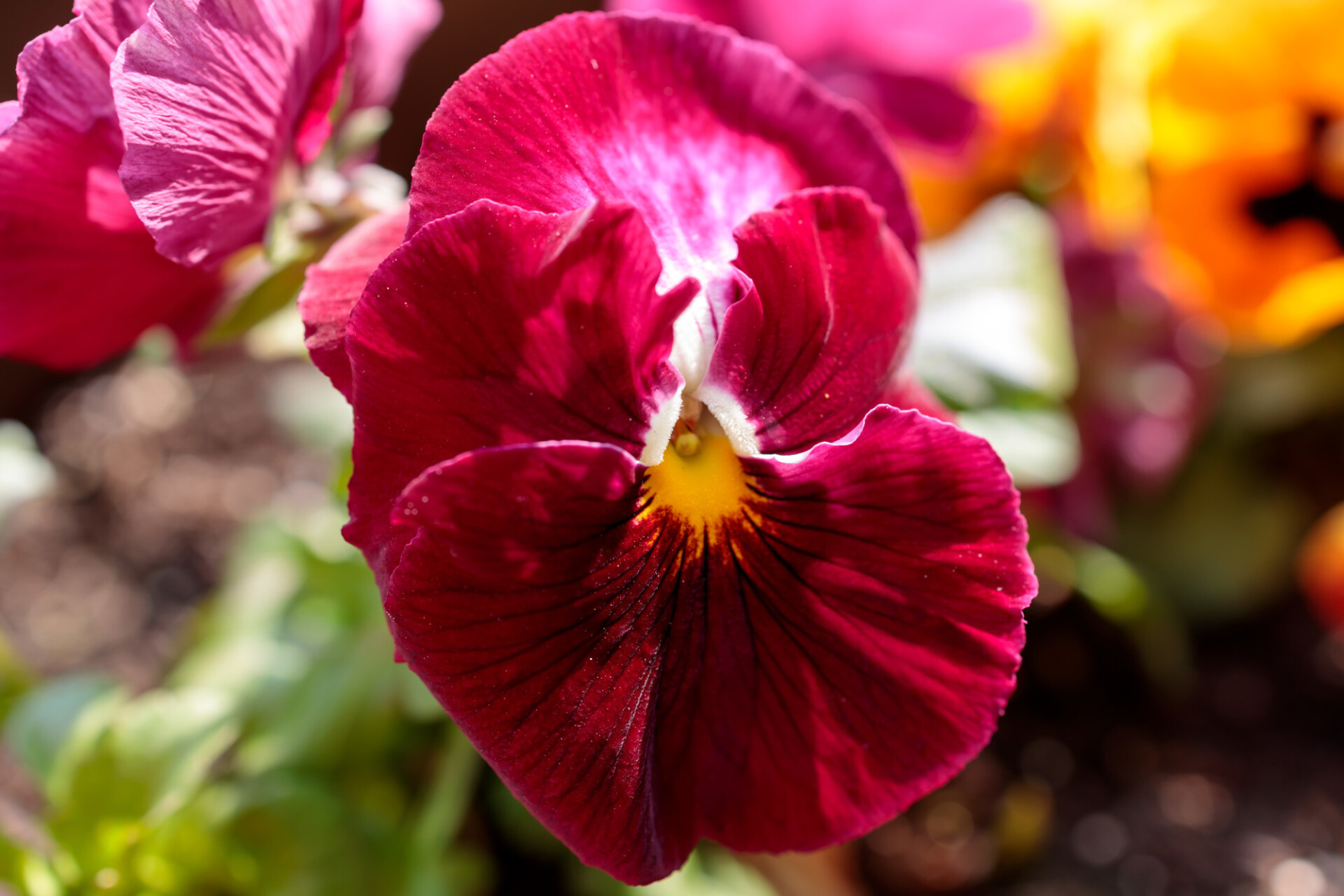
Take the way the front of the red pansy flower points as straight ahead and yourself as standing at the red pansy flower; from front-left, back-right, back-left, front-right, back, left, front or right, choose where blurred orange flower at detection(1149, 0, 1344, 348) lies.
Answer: back-left

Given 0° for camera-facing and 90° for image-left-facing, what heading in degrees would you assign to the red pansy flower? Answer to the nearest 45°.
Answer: approximately 0°

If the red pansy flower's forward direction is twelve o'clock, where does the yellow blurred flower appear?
The yellow blurred flower is roughly at 7 o'clock from the red pansy flower.
